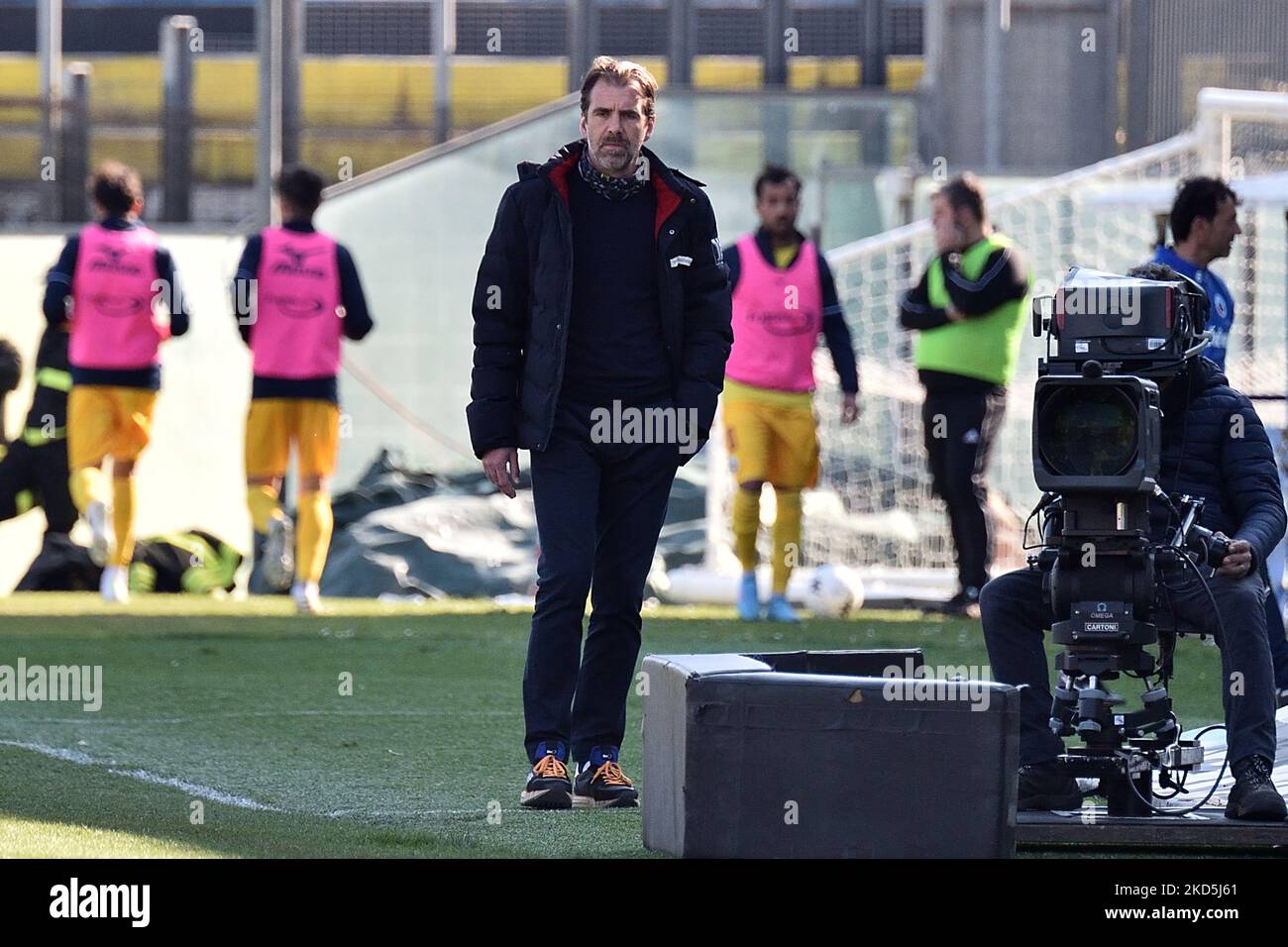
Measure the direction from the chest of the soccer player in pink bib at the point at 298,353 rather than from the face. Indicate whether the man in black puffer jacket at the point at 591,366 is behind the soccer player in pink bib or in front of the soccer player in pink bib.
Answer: behind

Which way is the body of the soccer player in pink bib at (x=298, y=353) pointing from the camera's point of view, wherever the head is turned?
away from the camera

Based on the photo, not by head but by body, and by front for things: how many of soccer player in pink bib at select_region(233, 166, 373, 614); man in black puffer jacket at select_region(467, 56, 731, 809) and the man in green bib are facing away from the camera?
1

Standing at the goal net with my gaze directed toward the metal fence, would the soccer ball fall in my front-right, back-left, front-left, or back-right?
back-left

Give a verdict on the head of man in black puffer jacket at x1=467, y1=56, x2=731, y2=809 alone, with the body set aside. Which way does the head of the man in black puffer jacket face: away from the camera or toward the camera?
toward the camera

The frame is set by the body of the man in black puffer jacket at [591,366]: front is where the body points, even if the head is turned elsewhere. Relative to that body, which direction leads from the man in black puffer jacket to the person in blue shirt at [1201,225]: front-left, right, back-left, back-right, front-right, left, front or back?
back-left

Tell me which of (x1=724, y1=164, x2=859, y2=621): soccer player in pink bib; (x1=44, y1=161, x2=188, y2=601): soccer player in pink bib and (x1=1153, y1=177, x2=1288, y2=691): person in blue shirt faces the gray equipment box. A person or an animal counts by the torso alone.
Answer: (x1=724, y1=164, x2=859, y2=621): soccer player in pink bib

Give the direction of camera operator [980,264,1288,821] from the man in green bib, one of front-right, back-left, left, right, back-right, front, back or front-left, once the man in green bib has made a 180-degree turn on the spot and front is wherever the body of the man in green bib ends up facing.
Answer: back-right

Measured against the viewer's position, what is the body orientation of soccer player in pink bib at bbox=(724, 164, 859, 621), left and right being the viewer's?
facing the viewer

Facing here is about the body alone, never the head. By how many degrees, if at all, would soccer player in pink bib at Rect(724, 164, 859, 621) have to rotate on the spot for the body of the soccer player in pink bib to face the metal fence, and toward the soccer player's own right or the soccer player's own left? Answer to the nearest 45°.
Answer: approximately 180°

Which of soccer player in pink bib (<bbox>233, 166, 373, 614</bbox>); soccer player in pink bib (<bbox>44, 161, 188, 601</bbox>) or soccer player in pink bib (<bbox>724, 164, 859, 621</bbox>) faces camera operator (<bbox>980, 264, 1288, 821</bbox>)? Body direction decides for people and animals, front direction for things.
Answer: soccer player in pink bib (<bbox>724, 164, 859, 621</bbox>)

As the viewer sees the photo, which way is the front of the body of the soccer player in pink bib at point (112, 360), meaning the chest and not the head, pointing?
away from the camera
